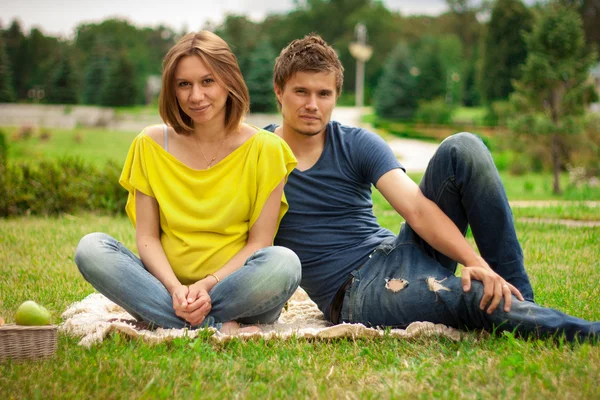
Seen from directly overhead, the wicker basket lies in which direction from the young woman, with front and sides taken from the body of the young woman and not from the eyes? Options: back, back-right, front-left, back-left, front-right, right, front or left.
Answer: front-right

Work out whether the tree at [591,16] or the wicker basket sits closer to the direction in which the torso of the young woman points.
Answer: the wicker basket

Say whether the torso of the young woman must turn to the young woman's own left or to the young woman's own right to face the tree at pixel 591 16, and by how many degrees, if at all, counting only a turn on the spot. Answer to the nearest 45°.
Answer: approximately 135° to the young woman's own left

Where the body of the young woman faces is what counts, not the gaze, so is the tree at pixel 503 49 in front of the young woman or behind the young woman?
behind

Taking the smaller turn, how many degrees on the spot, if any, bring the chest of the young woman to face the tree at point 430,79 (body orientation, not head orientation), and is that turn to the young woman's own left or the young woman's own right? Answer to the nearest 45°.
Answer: approximately 180°

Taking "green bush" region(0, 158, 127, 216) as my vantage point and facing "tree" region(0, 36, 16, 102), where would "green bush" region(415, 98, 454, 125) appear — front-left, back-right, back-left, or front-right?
front-right

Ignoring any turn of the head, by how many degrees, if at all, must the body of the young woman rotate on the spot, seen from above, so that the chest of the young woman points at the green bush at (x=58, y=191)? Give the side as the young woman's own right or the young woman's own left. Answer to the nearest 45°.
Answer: approximately 180°

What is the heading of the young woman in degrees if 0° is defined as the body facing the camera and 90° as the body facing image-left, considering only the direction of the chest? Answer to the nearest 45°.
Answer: approximately 0°

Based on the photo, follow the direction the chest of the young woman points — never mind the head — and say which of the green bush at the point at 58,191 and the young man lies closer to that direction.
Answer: the young man
